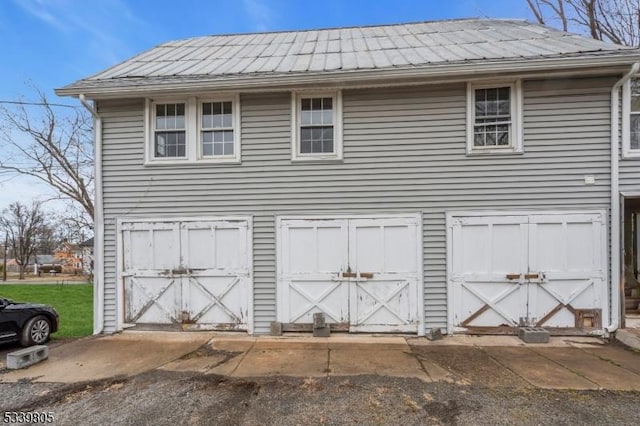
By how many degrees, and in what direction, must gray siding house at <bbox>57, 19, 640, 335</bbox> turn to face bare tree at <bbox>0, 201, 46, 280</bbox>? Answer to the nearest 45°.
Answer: approximately 135° to its right

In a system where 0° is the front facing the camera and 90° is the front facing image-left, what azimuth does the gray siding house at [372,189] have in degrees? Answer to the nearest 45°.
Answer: approximately 0°

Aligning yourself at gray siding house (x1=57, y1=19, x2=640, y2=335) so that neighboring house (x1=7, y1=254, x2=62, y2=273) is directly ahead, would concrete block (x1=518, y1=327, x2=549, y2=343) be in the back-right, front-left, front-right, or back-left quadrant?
back-right

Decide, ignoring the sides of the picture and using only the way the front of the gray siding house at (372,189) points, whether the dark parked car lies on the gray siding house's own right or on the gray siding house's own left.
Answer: on the gray siding house's own right

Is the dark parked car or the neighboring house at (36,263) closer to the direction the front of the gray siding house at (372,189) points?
the dark parked car
